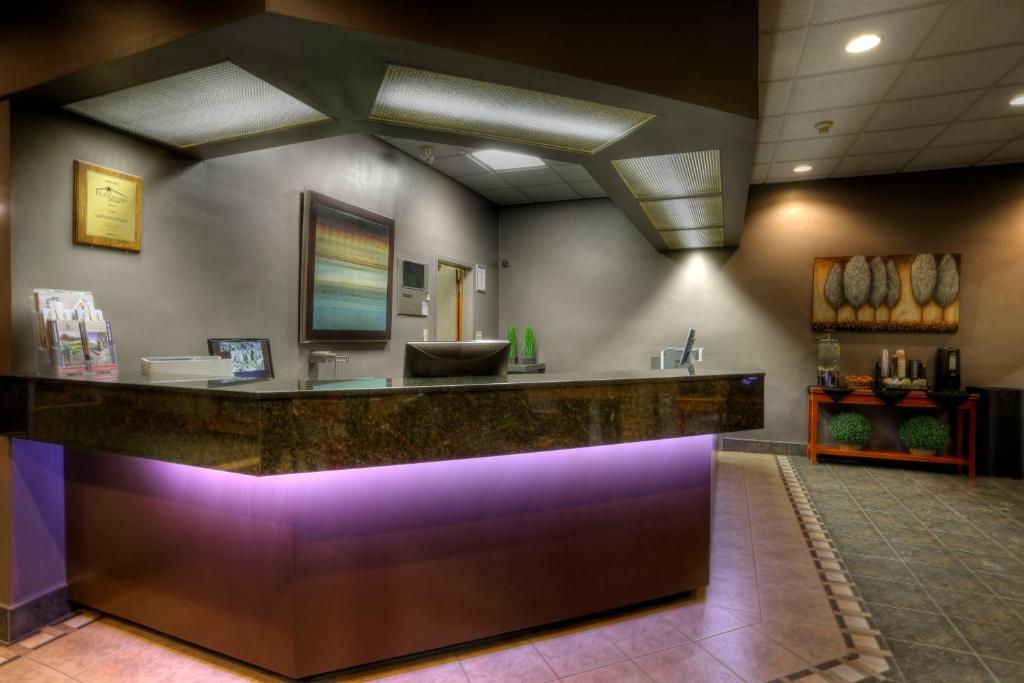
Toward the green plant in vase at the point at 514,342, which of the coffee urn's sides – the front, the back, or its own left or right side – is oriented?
right

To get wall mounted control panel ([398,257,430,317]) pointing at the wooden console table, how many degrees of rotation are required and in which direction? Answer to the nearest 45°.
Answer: approximately 45° to its left

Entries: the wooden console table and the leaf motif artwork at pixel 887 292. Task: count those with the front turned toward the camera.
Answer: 2
